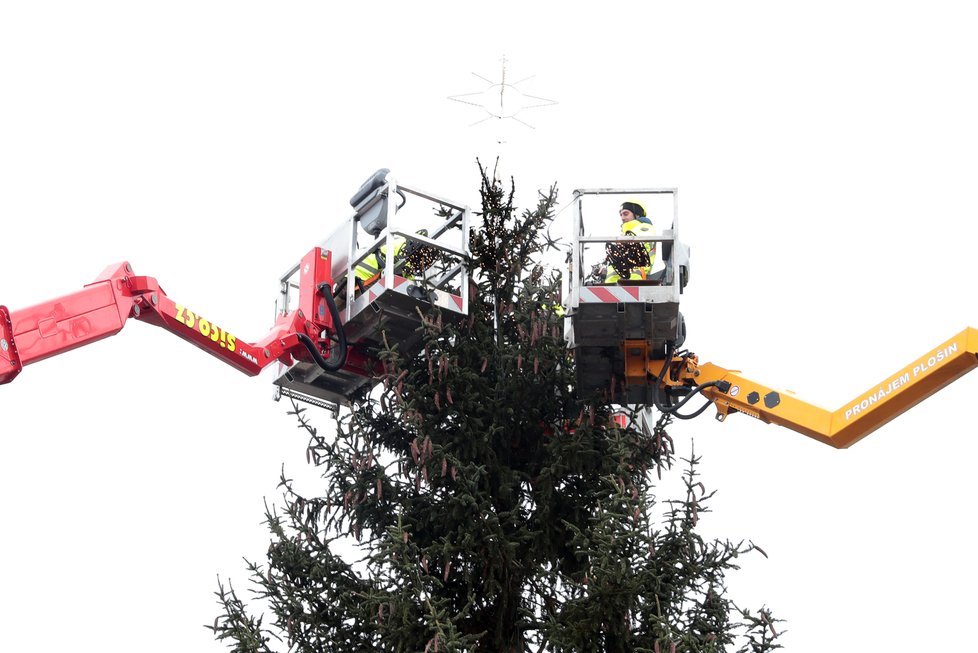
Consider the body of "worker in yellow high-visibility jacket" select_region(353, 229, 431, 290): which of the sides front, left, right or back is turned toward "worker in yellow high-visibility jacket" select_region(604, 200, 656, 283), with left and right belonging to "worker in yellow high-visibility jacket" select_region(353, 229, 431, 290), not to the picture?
front

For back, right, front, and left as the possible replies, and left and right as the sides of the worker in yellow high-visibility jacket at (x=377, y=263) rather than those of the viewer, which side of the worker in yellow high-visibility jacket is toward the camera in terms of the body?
right
